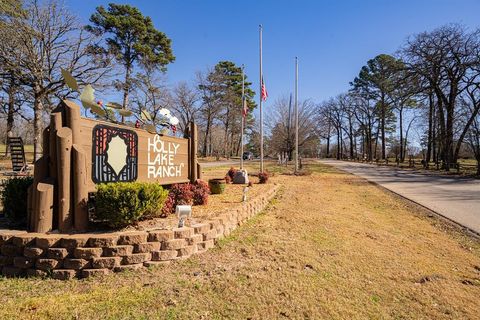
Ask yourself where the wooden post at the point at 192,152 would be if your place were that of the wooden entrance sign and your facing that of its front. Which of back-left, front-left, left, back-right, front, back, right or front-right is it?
left

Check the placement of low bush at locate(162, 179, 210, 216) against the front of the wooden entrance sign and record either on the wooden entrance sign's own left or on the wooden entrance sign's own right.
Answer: on the wooden entrance sign's own left

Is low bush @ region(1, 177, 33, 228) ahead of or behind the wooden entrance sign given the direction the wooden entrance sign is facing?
behind
